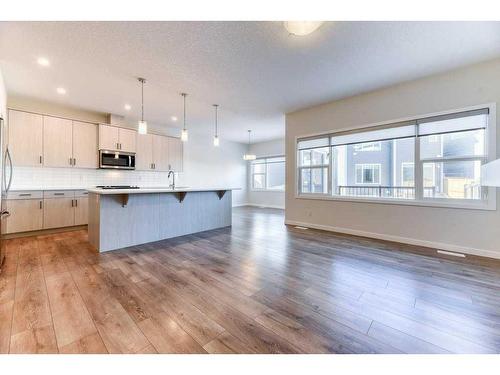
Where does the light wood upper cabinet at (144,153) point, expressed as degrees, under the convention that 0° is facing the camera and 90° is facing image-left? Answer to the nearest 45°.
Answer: approximately 0°

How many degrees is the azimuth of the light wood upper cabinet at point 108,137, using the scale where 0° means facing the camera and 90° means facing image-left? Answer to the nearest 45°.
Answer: approximately 315°

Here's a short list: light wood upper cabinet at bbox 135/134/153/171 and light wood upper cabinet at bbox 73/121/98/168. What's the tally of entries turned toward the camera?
2

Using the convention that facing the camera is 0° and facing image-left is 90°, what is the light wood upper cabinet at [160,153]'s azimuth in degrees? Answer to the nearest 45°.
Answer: approximately 315°

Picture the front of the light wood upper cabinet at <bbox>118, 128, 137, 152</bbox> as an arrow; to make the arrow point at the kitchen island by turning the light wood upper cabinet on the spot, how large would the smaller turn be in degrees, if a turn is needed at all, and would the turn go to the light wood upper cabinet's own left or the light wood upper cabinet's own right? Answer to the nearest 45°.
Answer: approximately 45° to the light wood upper cabinet's own right

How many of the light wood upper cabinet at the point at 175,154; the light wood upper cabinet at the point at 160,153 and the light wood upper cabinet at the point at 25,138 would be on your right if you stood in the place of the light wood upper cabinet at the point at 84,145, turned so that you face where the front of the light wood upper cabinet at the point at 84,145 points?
1

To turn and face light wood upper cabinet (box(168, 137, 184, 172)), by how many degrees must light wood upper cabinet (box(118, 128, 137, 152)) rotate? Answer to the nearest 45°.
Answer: approximately 45° to its left

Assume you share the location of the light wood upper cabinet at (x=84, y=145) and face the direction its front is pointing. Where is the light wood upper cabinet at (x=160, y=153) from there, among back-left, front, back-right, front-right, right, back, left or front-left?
left

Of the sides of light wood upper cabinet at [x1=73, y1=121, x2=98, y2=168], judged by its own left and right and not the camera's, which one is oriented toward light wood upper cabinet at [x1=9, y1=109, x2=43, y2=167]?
right

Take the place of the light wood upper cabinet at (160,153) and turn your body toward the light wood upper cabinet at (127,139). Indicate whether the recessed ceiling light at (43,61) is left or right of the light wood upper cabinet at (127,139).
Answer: left

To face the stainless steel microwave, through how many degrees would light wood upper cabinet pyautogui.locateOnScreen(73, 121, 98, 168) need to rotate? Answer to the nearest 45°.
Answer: approximately 90° to its left

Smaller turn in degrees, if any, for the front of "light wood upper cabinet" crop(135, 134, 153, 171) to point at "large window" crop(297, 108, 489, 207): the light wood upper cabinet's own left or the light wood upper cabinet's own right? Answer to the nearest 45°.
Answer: approximately 45° to the light wood upper cabinet's own left
